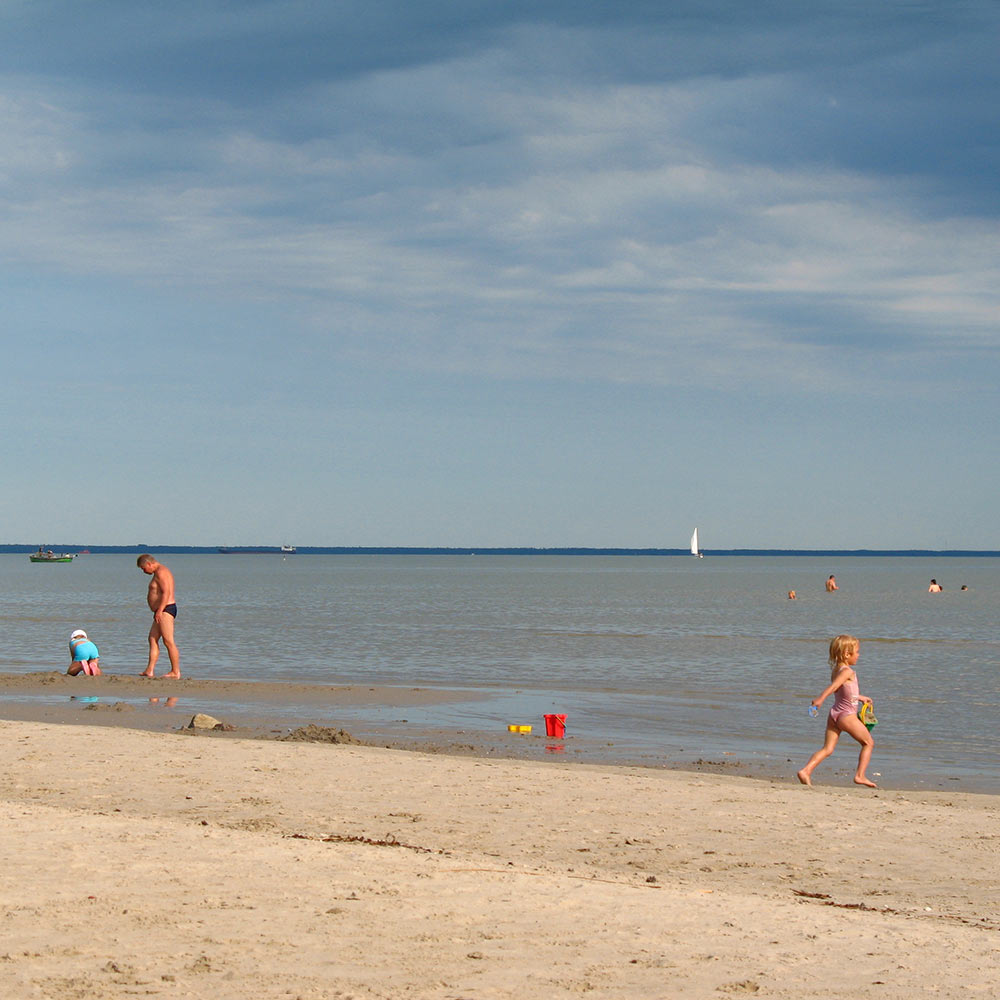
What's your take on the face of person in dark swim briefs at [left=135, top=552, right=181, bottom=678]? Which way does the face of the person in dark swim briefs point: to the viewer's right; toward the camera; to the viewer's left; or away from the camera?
to the viewer's left

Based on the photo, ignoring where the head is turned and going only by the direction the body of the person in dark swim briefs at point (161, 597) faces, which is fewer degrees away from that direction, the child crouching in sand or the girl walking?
the child crouching in sand

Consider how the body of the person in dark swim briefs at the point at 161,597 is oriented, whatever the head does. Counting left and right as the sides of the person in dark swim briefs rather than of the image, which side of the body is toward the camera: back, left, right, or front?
left

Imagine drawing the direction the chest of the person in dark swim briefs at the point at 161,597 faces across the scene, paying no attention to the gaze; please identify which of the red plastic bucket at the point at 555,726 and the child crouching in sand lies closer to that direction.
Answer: the child crouching in sand
